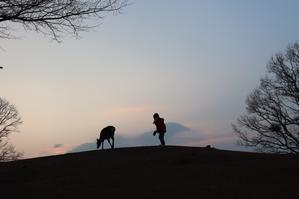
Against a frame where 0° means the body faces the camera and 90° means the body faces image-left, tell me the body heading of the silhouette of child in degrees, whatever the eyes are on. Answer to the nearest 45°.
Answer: approximately 90°
